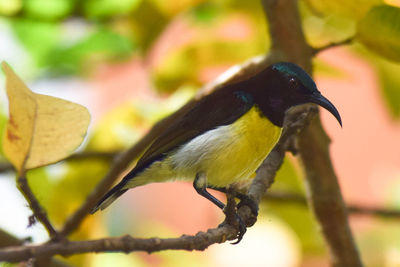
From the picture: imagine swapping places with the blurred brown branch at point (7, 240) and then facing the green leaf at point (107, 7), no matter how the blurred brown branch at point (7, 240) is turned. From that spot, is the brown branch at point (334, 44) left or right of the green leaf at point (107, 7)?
right

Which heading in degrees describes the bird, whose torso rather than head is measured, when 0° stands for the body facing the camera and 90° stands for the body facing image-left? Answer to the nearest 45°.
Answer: approximately 270°

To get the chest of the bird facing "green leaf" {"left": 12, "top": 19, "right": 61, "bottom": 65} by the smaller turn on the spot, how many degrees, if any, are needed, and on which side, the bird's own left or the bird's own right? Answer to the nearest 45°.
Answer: approximately 135° to the bird's own left

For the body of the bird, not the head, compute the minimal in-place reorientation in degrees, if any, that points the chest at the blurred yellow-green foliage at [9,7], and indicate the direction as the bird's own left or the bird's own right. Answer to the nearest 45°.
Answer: approximately 135° to the bird's own left
